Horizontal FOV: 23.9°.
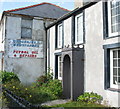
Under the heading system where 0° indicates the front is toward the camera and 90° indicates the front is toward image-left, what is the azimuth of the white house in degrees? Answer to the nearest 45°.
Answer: approximately 45°

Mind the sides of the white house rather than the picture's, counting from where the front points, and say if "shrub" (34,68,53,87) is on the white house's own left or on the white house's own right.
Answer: on the white house's own right

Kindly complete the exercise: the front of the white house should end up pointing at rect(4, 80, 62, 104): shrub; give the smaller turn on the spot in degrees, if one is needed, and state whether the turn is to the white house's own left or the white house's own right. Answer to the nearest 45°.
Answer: approximately 45° to the white house's own right

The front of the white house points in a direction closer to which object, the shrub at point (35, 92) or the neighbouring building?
the shrub

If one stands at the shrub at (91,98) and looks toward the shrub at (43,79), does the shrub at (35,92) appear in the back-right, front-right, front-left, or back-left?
front-left
